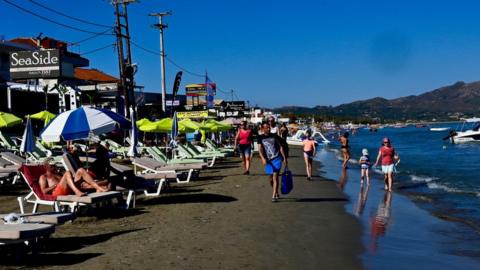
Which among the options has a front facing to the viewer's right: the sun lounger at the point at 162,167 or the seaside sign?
the sun lounger

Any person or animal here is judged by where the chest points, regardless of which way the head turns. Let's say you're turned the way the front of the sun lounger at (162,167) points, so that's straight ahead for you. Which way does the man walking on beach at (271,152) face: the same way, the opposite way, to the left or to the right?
to the right

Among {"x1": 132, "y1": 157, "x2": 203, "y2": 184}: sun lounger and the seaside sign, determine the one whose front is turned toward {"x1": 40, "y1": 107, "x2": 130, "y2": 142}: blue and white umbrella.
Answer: the seaside sign

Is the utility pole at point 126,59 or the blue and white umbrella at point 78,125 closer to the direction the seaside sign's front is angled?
the blue and white umbrella

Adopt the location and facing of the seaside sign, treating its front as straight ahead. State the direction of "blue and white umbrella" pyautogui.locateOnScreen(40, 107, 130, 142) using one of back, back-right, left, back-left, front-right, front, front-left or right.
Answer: front

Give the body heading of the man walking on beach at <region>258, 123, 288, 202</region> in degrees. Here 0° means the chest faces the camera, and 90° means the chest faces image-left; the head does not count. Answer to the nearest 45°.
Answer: approximately 0°

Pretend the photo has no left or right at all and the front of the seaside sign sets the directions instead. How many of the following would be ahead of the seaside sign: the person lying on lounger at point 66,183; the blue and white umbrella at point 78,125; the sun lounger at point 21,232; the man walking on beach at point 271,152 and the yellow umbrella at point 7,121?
5

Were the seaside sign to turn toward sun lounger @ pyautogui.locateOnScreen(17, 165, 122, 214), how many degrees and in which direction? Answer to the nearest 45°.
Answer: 0° — it already faces it

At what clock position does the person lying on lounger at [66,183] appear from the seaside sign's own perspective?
The person lying on lounger is roughly at 12 o'clock from the seaside sign.

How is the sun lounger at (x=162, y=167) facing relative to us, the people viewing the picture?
facing to the right of the viewer

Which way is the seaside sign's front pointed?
toward the camera

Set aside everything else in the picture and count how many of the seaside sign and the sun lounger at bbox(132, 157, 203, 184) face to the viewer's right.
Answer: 1

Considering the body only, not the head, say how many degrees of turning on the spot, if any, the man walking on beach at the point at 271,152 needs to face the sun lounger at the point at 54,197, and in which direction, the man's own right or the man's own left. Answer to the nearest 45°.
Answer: approximately 45° to the man's own right

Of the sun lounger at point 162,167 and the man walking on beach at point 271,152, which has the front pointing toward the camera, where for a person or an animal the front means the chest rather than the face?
the man walking on beach

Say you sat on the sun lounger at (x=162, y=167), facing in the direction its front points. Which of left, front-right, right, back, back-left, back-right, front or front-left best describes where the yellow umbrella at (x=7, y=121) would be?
back-left

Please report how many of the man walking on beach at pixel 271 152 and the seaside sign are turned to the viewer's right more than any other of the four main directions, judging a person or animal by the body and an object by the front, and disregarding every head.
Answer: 0

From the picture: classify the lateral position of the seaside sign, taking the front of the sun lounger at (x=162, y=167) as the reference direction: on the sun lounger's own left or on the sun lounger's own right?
on the sun lounger's own left

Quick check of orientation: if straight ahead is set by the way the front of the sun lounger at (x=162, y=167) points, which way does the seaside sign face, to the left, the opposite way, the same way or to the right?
to the right
